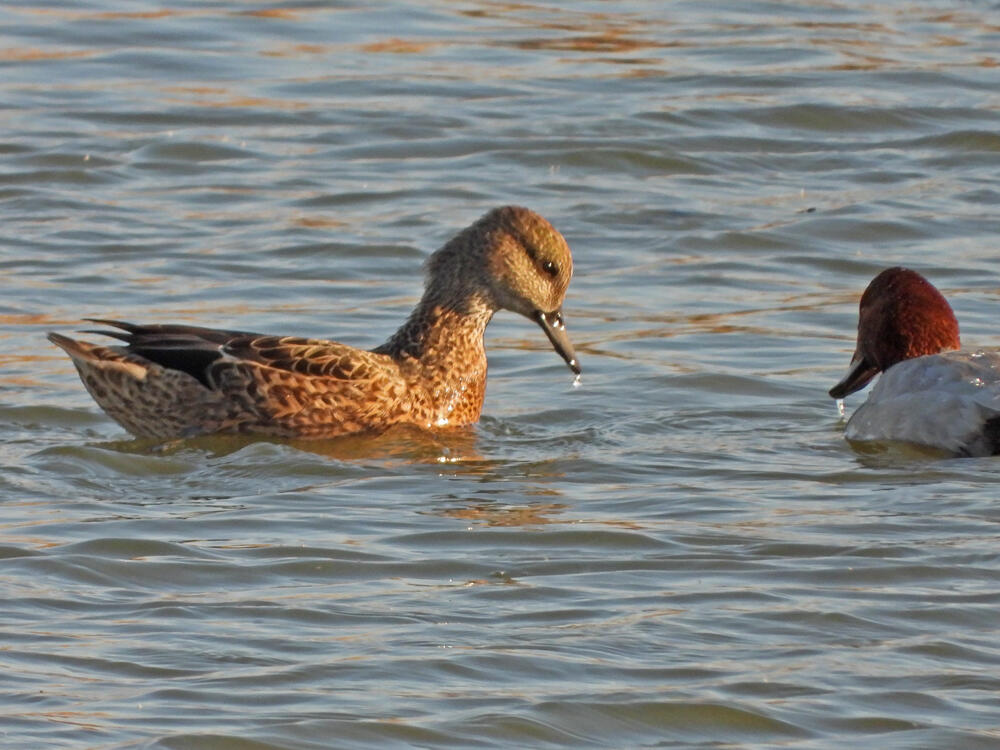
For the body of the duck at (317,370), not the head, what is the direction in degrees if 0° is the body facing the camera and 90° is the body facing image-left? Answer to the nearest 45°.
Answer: approximately 270°

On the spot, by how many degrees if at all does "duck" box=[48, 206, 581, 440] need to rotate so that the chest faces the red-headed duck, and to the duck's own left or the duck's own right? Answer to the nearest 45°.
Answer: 0° — it already faces it
